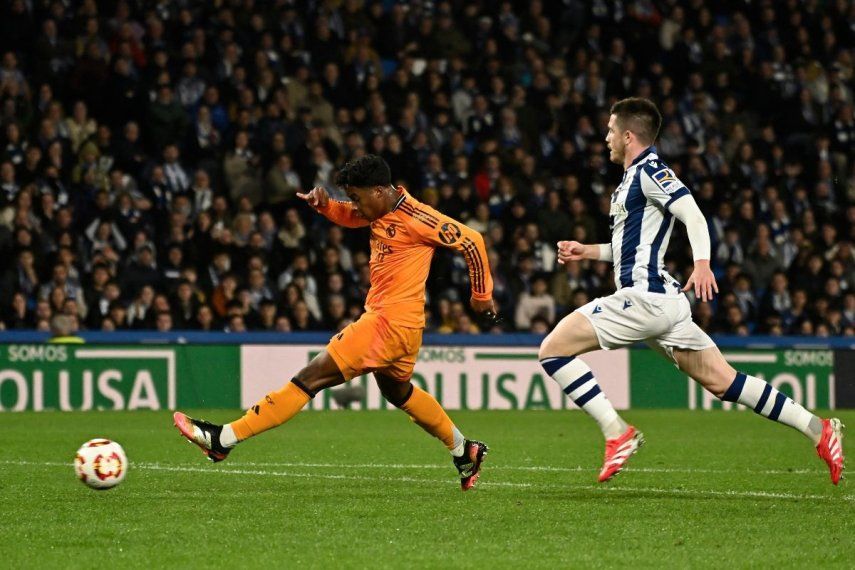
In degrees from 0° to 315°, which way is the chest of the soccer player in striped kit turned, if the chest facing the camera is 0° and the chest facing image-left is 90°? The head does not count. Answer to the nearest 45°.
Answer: approximately 90°

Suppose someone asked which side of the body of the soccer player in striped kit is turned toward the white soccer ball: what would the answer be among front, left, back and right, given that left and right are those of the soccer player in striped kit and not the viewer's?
front

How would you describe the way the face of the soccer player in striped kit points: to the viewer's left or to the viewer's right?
to the viewer's left

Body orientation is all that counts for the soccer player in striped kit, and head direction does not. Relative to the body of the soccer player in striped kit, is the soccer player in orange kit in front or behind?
in front
